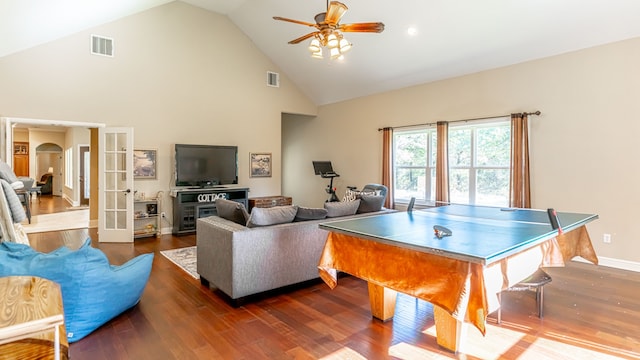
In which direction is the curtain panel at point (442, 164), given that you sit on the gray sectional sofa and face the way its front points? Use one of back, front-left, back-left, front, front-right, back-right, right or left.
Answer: right

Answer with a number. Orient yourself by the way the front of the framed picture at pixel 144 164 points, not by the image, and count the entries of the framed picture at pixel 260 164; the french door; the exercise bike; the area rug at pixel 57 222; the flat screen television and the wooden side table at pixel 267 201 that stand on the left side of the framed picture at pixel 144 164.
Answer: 4

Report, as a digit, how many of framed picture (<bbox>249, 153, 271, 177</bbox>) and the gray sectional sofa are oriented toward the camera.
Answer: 1

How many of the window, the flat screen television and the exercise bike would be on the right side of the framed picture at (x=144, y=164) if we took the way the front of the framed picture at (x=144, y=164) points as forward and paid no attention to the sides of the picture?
0

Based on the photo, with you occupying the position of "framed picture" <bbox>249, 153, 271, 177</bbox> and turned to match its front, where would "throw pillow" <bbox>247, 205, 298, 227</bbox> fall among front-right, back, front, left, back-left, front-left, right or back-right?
front

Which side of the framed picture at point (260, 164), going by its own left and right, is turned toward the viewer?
front

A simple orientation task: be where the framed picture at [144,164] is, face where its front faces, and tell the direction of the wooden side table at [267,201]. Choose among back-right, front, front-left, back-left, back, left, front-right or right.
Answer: left

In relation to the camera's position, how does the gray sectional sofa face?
facing away from the viewer and to the left of the viewer

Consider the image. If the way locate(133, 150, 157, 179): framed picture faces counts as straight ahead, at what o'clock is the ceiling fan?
The ceiling fan is roughly at 11 o'clock from the framed picture.

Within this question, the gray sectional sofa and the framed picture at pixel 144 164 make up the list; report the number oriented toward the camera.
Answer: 1

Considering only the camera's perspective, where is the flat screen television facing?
facing the viewer and to the right of the viewer

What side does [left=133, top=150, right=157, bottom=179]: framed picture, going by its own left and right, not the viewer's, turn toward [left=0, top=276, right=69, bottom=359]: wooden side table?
front

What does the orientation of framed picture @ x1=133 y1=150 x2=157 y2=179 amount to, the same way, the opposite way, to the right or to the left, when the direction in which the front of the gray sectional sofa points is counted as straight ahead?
the opposite way

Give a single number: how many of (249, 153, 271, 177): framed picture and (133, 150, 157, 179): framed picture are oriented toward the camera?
2

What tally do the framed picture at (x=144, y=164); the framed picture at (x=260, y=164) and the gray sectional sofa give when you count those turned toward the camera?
2

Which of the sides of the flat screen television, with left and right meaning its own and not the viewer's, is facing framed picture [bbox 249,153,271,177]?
left

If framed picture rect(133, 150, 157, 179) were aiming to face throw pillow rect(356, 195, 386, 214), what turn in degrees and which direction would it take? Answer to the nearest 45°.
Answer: approximately 45° to its left

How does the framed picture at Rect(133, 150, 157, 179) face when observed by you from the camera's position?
facing the viewer

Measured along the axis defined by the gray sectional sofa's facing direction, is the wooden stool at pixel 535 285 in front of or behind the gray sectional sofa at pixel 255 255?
behind

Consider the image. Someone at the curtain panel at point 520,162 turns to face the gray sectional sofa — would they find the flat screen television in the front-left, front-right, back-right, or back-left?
front-right

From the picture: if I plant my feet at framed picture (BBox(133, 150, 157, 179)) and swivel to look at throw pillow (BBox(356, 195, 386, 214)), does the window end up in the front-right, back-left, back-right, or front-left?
front-left
